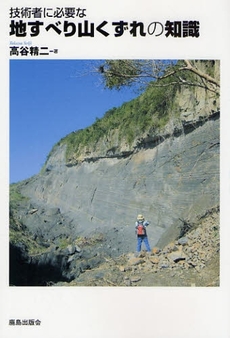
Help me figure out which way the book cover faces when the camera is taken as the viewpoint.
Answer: facing the viewer
